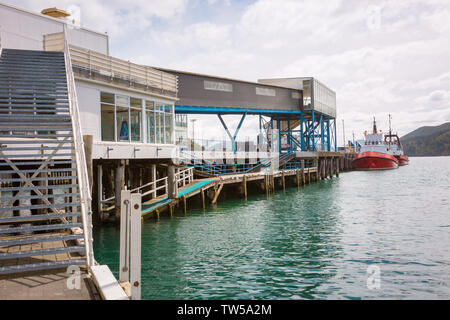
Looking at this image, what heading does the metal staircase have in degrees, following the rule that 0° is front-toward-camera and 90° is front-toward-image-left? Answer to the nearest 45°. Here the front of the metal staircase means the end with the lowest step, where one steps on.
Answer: approximately 0°

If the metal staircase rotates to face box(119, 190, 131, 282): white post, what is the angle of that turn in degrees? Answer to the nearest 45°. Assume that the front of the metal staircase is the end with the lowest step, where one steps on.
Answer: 0° — it already faces it

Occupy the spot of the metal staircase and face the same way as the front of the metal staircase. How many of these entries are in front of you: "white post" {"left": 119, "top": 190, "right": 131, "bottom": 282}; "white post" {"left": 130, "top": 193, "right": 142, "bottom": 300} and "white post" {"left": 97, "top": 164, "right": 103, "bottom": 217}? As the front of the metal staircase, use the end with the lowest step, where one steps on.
2

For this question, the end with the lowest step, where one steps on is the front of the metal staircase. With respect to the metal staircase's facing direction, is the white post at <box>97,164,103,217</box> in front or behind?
behind

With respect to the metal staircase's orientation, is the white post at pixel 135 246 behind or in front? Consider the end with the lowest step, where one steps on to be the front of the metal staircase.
in front
